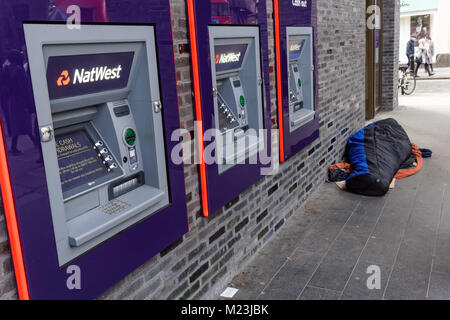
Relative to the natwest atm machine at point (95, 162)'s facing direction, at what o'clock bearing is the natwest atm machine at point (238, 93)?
the natwest atm machine at point (238, 93) is roughly at 9 o'clock from the natwest atm machine at point (95, 162).

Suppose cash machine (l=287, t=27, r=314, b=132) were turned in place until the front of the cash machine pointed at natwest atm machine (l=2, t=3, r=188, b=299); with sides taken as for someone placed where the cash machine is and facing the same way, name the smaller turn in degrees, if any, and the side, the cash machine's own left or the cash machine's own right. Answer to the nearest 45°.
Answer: approximately 45° to the cash machine's own right

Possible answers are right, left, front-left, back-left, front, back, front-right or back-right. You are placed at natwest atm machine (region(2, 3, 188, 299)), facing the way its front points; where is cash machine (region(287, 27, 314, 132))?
left

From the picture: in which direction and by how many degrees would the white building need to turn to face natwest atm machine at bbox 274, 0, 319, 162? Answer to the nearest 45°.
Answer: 0° — it already faces it

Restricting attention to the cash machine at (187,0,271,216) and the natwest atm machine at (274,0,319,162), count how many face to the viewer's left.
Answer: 0

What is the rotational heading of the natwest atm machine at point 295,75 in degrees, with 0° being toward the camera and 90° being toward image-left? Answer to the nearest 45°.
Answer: approximately 315°

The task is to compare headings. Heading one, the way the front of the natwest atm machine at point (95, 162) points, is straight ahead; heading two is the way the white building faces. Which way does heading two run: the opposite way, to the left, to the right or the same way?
to the right

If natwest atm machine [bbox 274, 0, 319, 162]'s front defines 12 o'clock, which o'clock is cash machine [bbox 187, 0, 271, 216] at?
The cash machine is roughly at 2 o'clock from the natwest atm machine.

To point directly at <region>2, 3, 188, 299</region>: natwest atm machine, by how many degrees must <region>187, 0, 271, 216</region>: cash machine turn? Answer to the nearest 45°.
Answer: approximately 90° to its right

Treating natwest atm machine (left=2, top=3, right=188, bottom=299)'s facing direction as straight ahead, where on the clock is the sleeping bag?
The sleeping bag is roughly at 9 o'clock from the natwest atm machine.

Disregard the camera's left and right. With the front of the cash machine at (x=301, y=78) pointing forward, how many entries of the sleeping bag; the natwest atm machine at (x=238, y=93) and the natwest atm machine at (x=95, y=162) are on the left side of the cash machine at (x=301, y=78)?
1

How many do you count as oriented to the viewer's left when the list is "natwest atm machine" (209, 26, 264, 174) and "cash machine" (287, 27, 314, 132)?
0

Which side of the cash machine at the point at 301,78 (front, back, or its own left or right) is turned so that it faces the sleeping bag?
left

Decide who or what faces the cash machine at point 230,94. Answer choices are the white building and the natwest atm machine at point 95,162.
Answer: the white building

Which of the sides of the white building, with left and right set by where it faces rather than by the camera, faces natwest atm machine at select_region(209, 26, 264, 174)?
front

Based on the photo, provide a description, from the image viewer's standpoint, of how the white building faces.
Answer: facing the viewer

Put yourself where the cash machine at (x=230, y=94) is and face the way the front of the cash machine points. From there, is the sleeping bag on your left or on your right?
on your left

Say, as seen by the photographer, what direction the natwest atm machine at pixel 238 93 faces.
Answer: facing the viewer and to the right of the viewer
